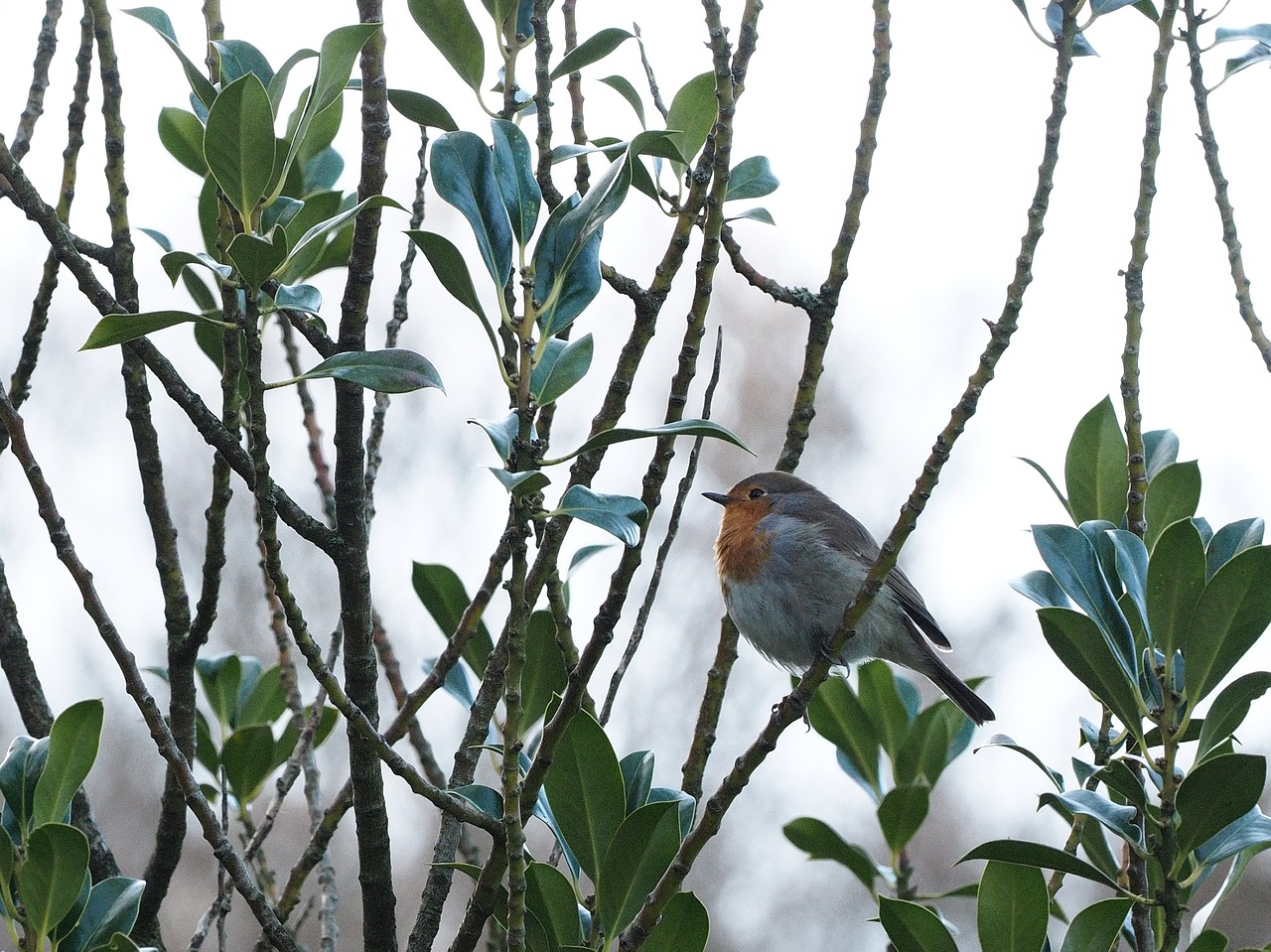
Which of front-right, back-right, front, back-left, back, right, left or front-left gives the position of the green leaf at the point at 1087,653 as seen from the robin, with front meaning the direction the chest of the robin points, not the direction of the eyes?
back

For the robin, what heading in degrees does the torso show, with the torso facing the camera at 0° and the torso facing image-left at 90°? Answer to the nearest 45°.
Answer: approximately 90°
